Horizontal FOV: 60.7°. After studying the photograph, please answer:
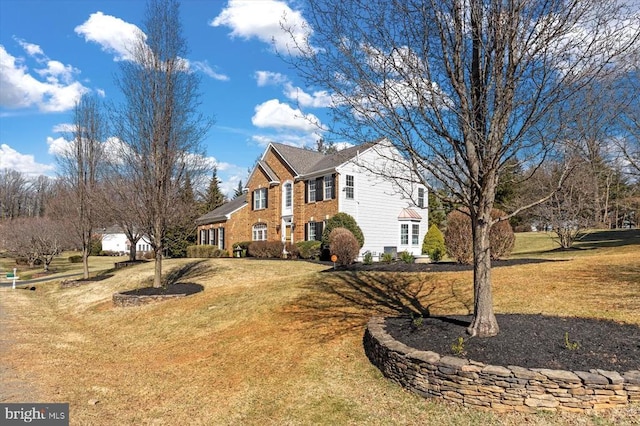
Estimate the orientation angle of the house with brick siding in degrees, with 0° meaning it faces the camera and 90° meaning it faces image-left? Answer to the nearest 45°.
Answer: approximately 45°

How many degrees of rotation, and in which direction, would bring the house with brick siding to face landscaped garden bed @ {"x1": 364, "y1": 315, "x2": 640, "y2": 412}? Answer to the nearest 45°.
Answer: approximately 45° to its left

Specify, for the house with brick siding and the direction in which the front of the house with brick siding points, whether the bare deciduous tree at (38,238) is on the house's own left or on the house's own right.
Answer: on the house's own right

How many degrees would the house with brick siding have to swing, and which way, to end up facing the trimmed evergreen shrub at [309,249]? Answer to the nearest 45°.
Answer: approximately 45° to its left
